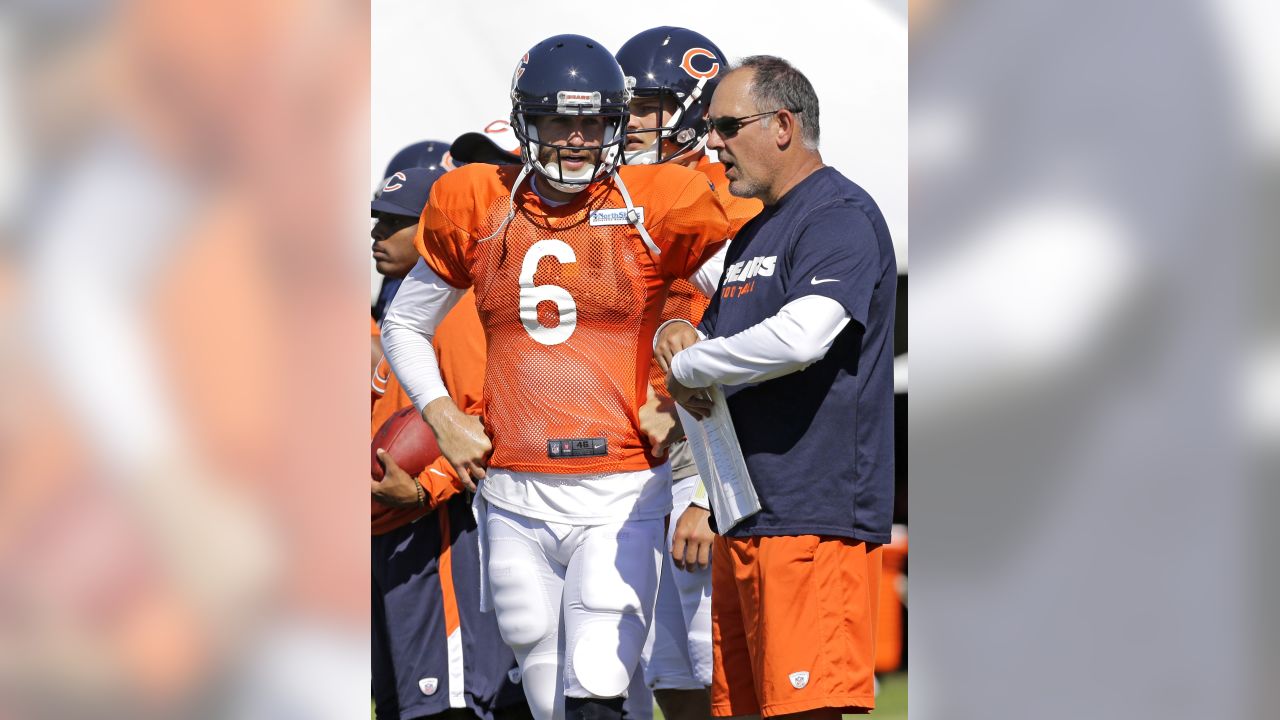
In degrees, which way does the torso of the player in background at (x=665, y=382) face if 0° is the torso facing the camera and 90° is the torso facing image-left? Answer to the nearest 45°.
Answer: approximately 45°

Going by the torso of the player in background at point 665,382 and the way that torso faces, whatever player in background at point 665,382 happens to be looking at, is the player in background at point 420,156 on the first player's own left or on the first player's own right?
on the first player's own right

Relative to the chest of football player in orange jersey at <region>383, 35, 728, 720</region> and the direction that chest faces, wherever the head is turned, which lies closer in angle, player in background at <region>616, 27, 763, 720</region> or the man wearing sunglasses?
the man wearing sunglasses

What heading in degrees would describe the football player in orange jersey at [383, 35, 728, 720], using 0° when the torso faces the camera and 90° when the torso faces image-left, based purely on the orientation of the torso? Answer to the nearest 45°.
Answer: approximately 0°

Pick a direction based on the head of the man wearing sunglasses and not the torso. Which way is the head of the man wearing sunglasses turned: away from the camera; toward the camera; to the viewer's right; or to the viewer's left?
to the viewer's left

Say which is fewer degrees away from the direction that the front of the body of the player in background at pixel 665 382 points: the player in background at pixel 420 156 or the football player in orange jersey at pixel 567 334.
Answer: the football player in orange jersey

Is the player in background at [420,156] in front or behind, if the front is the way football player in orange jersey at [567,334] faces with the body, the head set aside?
behind
